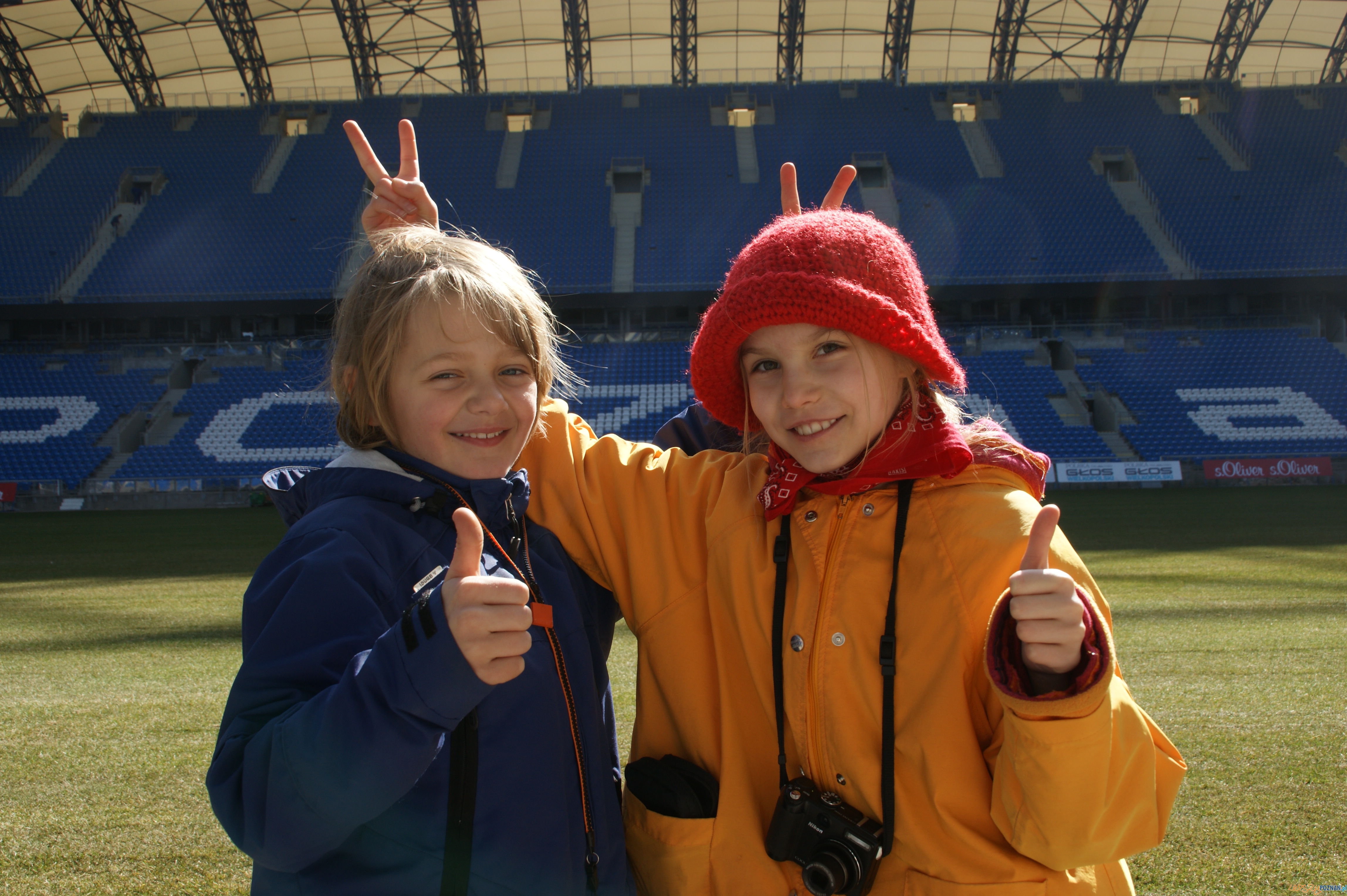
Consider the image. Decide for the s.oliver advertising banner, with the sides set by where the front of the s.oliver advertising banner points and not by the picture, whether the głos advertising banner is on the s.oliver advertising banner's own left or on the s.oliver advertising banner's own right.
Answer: on the s.oliver advertising banner's own right

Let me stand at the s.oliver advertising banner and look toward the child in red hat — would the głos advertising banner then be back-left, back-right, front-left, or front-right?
front-right

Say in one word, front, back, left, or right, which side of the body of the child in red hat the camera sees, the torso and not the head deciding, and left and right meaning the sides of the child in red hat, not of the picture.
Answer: front

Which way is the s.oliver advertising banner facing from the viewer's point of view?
toward the camera

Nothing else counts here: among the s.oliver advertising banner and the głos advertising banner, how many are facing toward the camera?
2

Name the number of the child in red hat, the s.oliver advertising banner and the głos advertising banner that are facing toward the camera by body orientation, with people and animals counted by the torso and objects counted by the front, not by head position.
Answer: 3

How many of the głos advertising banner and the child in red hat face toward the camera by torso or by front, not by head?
2

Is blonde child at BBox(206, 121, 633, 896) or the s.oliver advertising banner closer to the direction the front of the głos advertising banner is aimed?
the blonde child

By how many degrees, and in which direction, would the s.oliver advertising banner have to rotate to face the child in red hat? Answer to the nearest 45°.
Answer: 0° — it already faces them

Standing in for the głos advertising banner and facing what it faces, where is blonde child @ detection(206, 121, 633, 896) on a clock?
The blonde child is roughly at 12 o'clock from the głos advertising banner.

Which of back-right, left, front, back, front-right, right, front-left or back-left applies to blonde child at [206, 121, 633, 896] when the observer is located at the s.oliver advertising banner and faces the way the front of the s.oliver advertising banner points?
front

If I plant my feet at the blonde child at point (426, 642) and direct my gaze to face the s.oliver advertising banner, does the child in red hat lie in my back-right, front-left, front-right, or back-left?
front-right
